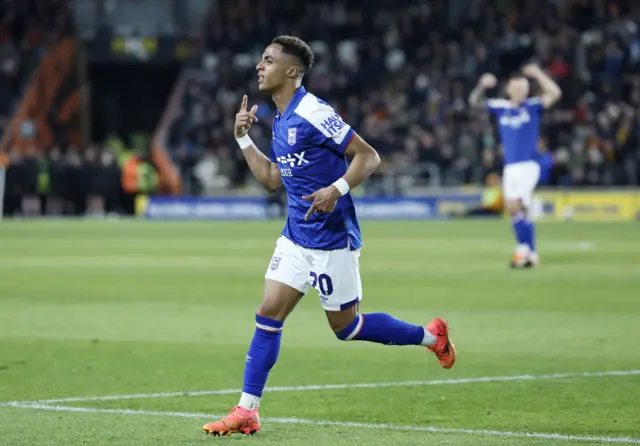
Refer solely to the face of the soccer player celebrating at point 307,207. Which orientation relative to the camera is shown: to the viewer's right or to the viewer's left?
to the viewer's left

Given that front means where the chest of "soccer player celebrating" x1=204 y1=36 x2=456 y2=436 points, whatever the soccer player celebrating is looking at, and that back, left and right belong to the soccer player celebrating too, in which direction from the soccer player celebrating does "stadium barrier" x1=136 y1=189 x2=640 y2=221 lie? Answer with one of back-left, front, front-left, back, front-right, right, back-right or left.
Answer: back-right

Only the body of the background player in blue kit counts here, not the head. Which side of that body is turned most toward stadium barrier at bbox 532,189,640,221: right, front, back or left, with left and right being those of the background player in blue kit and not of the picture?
back

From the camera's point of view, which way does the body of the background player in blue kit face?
toward the camera

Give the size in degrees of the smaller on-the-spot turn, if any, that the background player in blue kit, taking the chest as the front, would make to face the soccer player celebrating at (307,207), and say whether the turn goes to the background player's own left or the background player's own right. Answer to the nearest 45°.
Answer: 0° — they already face them

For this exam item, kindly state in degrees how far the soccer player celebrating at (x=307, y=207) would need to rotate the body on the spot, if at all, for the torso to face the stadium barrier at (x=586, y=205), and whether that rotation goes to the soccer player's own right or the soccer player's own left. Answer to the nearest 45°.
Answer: approximately 135° to the soccer player's own right

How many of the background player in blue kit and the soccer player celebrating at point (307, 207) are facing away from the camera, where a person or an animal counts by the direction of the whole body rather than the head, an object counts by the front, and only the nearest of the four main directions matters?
0

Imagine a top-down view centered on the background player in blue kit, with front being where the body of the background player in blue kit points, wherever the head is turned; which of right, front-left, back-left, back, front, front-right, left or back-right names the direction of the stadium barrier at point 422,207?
back

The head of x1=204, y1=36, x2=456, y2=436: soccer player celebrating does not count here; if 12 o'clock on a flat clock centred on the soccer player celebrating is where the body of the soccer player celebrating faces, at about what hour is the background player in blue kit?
The background player in blue kit is roughly at 5 o'clock from the soccer player celebrating.
